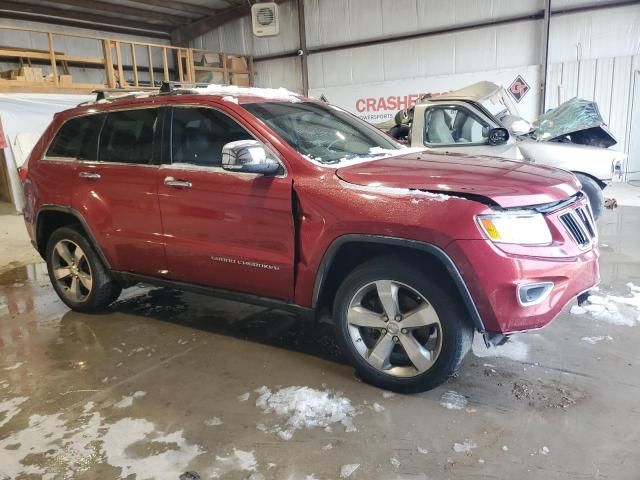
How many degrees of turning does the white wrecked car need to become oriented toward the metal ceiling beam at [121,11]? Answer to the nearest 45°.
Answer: approximately 135° to its left

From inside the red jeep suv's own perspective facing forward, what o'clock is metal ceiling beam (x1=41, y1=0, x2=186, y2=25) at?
The metal ceiling beam is roughly at 7 o'clock from the red jeep suv.

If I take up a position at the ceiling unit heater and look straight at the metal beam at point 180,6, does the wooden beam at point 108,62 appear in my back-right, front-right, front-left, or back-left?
front-left

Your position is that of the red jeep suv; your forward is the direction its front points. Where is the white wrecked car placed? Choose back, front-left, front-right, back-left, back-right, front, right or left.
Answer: left

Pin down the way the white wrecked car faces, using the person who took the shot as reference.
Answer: facing to the right of the viewer

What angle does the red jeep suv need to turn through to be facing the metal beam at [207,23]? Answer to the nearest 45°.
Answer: approximately 135° to its left

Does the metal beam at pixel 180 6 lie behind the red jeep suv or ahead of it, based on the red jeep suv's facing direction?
behind

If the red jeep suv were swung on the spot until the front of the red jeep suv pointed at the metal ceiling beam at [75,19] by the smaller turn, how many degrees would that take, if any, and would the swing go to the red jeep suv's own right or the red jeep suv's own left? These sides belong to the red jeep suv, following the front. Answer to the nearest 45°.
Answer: approximately 180°

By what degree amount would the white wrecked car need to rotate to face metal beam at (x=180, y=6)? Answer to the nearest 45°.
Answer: approximately 135° to its left

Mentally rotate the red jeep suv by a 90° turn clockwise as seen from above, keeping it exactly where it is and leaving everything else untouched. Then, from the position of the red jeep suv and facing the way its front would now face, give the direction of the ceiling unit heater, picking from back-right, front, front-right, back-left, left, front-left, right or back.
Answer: back-right

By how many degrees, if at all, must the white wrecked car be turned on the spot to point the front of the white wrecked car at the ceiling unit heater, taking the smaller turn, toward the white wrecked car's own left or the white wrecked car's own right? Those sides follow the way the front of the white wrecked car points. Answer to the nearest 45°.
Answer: approximately 135° to the white wrecked car's own left

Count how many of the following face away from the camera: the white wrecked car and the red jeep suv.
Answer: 0

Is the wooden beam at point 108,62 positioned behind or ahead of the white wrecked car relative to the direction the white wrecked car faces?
behind

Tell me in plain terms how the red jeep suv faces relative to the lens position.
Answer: facing the viewer and to the right of the viewer
